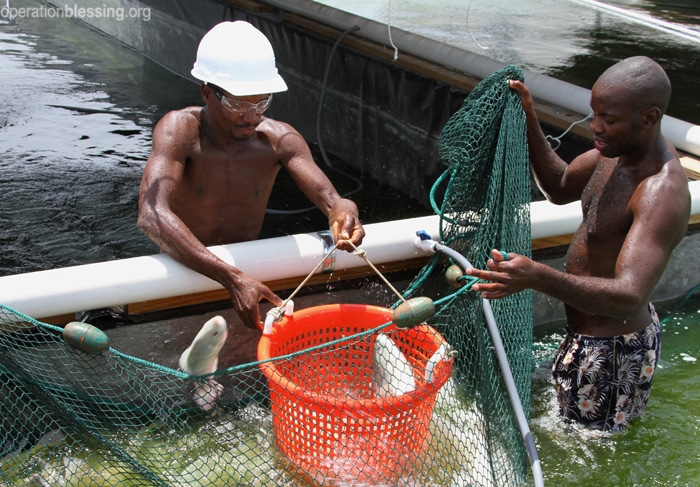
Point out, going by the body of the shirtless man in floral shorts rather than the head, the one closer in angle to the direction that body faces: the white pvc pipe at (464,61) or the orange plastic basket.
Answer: the orange plastic basket

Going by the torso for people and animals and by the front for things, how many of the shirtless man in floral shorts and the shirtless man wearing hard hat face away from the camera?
0

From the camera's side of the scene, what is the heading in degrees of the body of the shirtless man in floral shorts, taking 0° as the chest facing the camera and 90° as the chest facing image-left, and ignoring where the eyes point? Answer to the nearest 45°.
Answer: approximately 45°

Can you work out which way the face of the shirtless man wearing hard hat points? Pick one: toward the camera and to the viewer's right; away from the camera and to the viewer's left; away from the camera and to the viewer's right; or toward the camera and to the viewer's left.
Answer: toward the camera and to the viewer's right

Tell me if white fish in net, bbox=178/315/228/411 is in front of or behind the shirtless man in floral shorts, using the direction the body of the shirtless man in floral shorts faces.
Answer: in front

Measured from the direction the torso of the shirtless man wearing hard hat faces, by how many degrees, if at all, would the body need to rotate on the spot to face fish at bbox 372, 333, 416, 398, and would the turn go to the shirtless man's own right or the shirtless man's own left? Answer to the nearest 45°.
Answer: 0° — they already face it

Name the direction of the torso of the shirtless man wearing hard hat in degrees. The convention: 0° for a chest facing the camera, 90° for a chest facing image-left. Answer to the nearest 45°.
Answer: approximately 315°

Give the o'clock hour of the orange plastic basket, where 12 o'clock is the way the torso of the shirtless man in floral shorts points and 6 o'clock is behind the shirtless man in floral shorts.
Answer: The orange plastic basket is roughly at 12 o'clock from the shirtless man in floral shorts.
